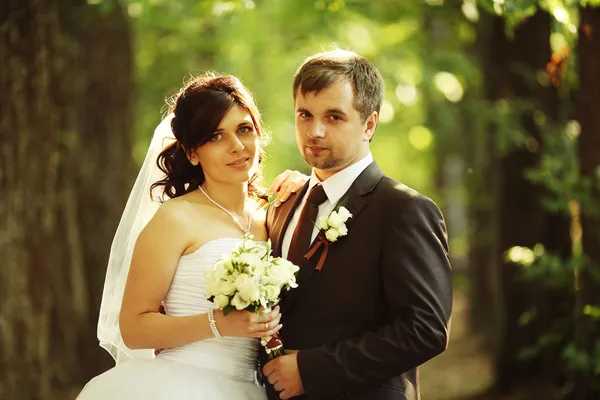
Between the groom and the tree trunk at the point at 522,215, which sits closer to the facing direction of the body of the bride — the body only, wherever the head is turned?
the groom

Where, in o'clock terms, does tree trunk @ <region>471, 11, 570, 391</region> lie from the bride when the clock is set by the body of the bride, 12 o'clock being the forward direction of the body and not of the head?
The tree trunk is roughly at 9 o'clock from the bride.

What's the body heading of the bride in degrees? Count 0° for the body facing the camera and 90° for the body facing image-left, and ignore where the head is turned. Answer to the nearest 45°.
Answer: approximately 315°
